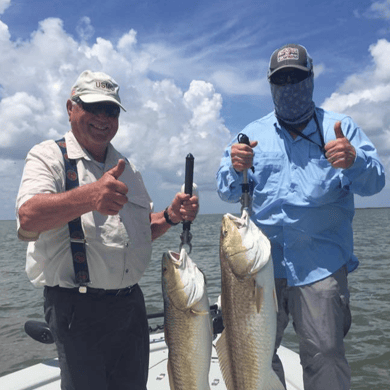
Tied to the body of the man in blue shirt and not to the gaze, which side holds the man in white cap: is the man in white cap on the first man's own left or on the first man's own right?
on the first man's own right

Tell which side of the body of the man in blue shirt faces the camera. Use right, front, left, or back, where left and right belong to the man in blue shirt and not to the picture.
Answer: front

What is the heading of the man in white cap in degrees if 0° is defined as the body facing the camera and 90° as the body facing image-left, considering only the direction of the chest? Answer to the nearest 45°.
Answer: approximately 315°

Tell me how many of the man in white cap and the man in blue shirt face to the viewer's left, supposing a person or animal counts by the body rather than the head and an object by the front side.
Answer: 0

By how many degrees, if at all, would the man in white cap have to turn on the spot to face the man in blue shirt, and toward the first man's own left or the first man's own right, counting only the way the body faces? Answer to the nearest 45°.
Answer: approximately 45° to the first man's own left
